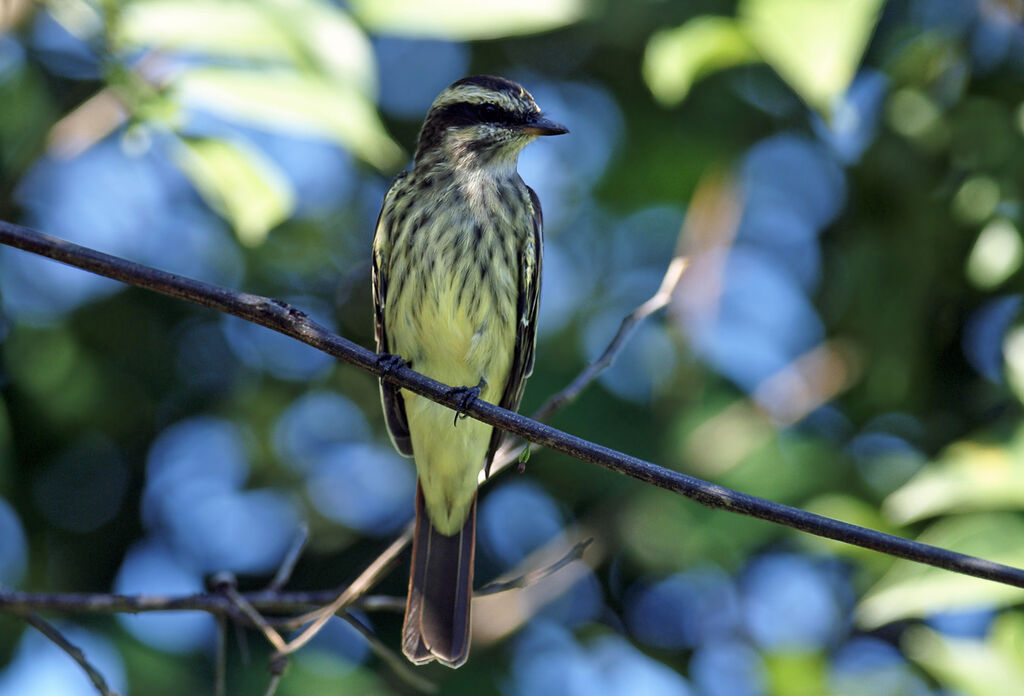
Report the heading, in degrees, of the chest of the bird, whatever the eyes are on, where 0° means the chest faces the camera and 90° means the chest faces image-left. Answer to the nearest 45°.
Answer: approximately 0°

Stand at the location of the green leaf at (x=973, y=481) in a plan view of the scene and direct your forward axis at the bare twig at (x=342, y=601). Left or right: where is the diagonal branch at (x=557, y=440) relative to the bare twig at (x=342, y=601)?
left
